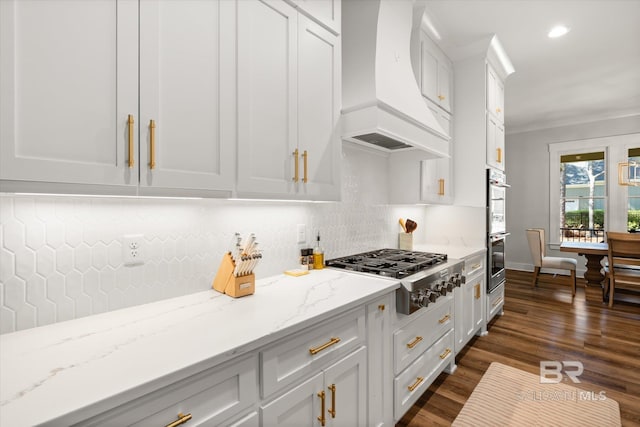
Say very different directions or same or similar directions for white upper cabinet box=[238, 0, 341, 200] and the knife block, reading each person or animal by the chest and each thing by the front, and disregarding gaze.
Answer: same or similar directions

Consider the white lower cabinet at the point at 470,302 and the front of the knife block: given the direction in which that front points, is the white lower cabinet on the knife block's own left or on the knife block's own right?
on the knife block's own left

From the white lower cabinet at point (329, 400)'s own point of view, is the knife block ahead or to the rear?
to the rear

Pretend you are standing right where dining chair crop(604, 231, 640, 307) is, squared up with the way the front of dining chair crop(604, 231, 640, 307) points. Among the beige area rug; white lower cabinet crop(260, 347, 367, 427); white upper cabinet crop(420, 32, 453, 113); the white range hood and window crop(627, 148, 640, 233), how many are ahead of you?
1

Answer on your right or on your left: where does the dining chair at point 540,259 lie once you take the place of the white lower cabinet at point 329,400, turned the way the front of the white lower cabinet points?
on your left

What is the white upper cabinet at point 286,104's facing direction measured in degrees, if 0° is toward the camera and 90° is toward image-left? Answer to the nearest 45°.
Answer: approximately 315°

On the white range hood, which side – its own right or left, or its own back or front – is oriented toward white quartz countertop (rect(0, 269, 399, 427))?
right

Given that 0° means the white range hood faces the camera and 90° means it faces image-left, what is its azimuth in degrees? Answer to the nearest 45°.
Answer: approximately 315°

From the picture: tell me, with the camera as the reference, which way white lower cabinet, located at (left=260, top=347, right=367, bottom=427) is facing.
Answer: facing the viewer and to the right of the viewer

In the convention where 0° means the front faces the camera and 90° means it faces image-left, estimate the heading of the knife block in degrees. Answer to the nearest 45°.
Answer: approximately 315°
